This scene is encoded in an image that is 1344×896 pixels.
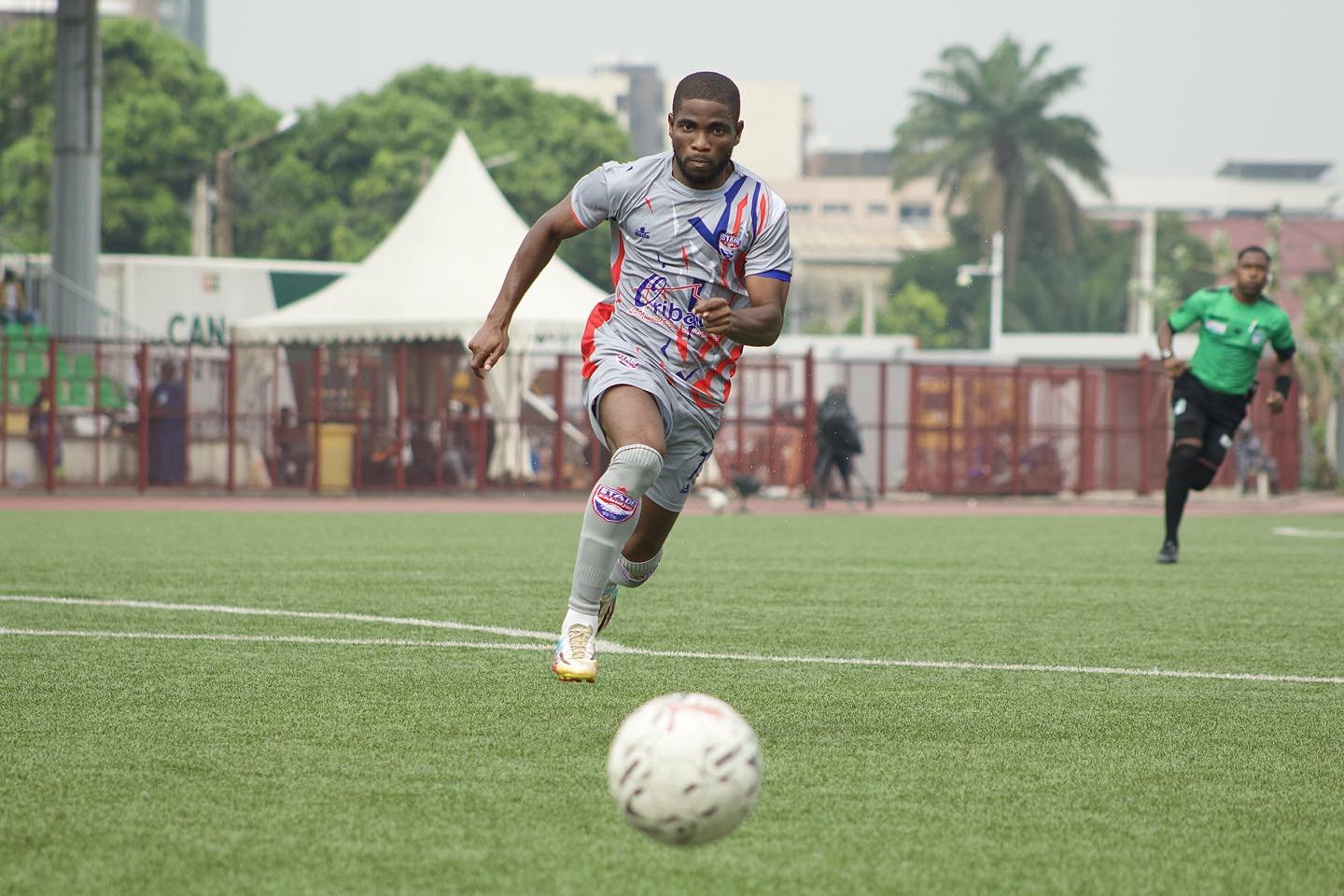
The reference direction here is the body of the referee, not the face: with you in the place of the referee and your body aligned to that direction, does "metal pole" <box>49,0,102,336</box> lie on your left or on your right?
on your right

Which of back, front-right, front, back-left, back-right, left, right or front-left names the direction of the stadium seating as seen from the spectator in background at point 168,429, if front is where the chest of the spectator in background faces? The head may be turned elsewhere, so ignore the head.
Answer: right

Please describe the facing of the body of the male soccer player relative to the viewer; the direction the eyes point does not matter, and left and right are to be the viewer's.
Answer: facing the viewer

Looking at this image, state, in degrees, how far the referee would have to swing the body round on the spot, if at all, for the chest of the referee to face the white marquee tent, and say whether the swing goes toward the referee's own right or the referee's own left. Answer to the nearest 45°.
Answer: approximately 135° to the referee's own right

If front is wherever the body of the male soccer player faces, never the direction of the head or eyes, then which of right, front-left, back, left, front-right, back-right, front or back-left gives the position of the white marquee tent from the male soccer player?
back

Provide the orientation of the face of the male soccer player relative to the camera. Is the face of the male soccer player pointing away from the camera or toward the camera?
toward the camera

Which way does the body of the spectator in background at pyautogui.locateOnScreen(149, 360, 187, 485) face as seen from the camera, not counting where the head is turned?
toward the camera

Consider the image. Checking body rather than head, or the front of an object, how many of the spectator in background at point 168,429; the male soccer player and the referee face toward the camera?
3
